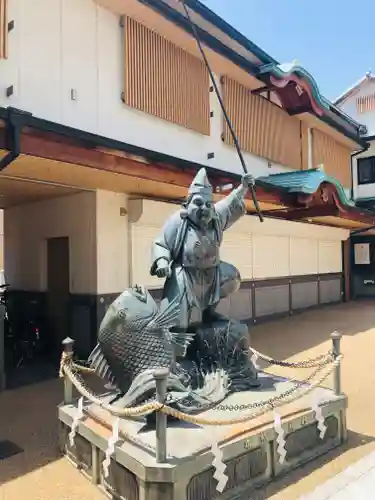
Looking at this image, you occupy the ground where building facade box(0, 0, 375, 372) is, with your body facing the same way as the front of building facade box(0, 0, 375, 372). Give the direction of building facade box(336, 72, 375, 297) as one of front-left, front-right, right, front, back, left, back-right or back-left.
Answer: left

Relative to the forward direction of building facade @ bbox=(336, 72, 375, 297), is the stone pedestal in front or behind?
in front

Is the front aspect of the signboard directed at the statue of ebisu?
yes

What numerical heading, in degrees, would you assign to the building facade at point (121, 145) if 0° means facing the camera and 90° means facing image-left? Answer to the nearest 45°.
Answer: approximately 315°

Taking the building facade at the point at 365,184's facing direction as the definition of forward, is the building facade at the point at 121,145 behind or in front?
in front

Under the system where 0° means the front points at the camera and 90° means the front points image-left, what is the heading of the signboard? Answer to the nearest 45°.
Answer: approximately 0°
